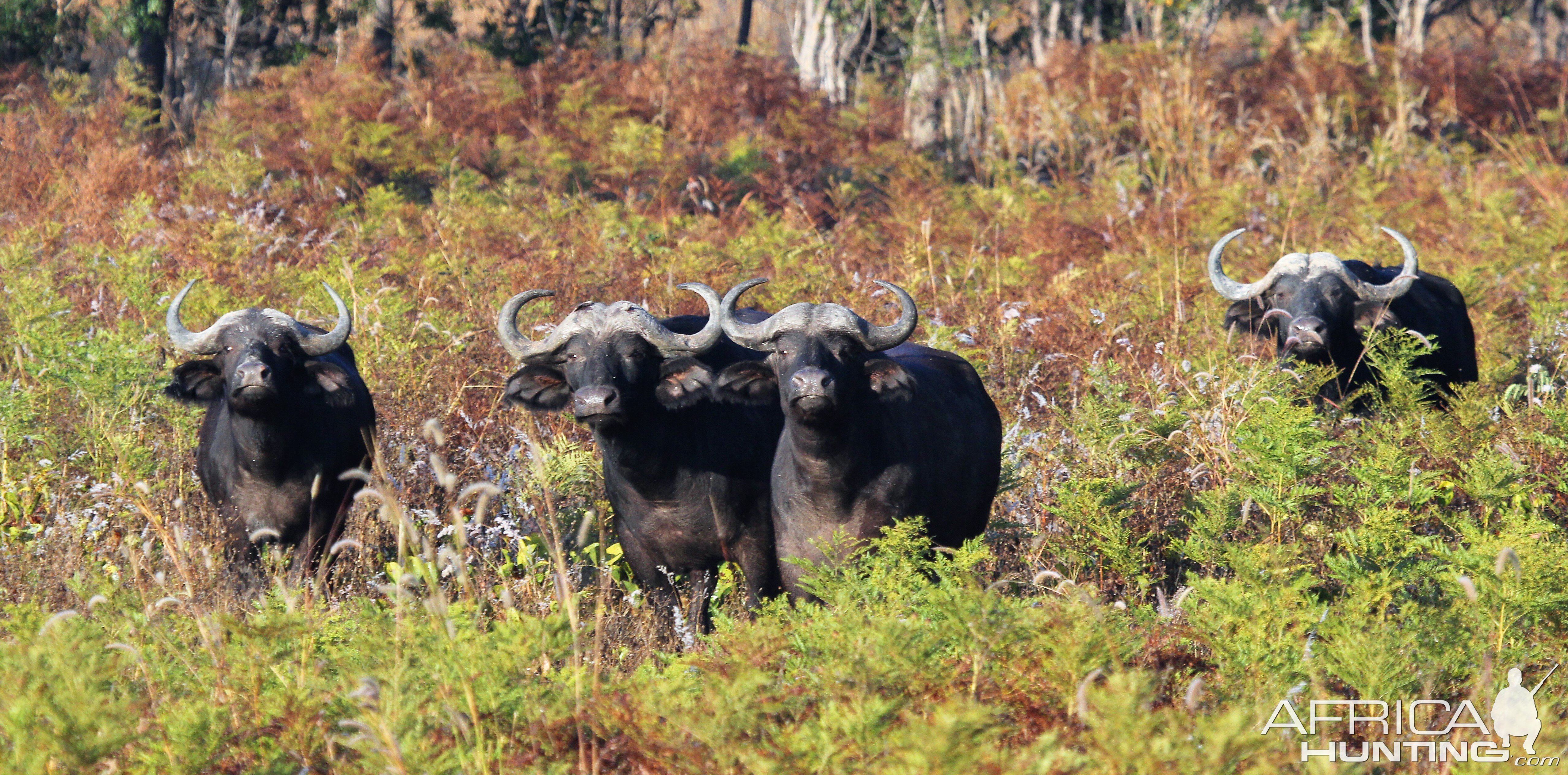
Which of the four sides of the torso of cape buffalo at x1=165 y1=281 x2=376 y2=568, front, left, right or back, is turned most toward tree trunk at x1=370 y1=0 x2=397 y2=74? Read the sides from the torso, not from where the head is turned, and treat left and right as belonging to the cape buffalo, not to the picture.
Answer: back

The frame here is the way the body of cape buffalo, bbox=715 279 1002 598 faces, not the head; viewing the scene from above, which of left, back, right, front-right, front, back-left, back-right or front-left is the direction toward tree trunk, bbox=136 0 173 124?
right

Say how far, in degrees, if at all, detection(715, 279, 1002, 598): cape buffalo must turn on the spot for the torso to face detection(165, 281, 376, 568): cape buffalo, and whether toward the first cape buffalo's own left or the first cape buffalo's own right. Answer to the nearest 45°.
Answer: approximately 45° to the first cape buffalo's own right

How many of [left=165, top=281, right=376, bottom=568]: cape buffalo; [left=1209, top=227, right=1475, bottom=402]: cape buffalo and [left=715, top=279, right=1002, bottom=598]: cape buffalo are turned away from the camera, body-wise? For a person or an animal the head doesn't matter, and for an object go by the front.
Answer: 0

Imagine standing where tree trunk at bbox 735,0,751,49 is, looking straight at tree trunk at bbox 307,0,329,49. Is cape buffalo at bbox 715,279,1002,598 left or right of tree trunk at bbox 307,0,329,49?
left

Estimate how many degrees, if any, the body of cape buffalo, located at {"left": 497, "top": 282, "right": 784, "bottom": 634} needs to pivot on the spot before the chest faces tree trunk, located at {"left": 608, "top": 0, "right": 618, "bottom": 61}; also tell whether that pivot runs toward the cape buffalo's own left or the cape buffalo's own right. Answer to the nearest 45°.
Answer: approximately 135° to the cape buffalo's own right

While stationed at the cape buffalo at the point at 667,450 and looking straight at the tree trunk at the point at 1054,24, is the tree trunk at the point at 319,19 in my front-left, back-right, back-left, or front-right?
front-left

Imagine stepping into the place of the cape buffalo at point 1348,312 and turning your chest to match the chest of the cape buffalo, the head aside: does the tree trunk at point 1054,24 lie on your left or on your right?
on your right

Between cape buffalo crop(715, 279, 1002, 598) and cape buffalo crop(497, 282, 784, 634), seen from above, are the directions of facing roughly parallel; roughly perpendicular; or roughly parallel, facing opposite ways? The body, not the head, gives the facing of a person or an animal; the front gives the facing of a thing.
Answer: roughly parallel

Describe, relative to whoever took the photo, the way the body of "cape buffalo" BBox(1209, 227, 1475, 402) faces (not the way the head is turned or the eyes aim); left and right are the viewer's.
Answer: facing the viewer and to the left of the viewer

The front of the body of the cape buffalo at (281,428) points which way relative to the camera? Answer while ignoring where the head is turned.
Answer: toward the camera

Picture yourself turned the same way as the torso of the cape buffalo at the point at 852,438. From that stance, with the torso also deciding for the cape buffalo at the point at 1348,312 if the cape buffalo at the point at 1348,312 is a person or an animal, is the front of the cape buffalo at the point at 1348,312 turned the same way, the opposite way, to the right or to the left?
the same way

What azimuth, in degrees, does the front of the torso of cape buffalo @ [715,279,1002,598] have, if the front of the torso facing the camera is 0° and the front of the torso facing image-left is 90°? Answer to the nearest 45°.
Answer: approximately 45°

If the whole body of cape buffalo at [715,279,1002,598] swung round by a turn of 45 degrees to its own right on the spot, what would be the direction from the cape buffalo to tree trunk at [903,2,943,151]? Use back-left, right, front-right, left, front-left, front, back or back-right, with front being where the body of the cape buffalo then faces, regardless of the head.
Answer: right
